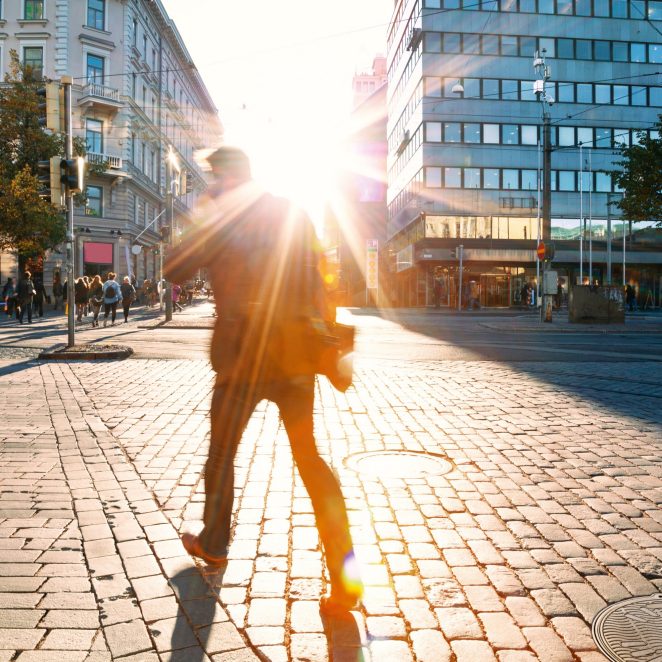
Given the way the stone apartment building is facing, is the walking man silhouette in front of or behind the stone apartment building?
in front

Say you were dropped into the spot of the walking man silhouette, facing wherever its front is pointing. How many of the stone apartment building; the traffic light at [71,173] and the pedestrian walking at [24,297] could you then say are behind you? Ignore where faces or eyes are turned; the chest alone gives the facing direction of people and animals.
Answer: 0

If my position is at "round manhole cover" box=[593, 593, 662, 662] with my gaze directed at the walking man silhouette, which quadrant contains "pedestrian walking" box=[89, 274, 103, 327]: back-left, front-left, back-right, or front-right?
front-right

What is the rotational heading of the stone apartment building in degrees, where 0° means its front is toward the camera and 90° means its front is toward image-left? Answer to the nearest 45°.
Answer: approximately 315°

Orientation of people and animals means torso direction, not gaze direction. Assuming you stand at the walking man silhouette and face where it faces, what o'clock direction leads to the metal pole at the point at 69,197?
The metal pole is roughly at 1 o'clock from the walking man silhouette.

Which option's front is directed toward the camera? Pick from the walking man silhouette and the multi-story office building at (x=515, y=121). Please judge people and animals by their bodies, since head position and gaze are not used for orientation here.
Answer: the multi-story office building

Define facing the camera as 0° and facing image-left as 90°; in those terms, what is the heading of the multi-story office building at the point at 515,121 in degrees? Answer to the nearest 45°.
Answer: approximately 0°

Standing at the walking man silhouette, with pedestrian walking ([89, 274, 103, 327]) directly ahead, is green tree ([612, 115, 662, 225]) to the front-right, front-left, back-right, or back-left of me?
front-right

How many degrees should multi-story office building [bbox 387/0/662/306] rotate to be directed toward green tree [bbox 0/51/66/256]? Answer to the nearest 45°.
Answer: approximately 45° to its right

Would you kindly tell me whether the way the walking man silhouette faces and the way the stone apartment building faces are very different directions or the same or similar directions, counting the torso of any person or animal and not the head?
very different directions

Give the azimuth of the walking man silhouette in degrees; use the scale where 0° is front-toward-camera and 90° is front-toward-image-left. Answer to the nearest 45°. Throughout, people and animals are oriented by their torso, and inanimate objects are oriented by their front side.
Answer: approximately 135°

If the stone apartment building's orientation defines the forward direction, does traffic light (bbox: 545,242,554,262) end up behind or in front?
in front

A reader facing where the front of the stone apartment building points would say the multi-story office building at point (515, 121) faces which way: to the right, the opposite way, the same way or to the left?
to the right

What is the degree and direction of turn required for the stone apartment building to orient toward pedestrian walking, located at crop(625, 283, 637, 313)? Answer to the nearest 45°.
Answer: approximately 45° to its left

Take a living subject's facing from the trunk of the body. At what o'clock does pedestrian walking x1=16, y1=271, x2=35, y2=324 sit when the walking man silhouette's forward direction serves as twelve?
The pedestrian walking is roughly at 1 o'clock from the walking man silhouette.
